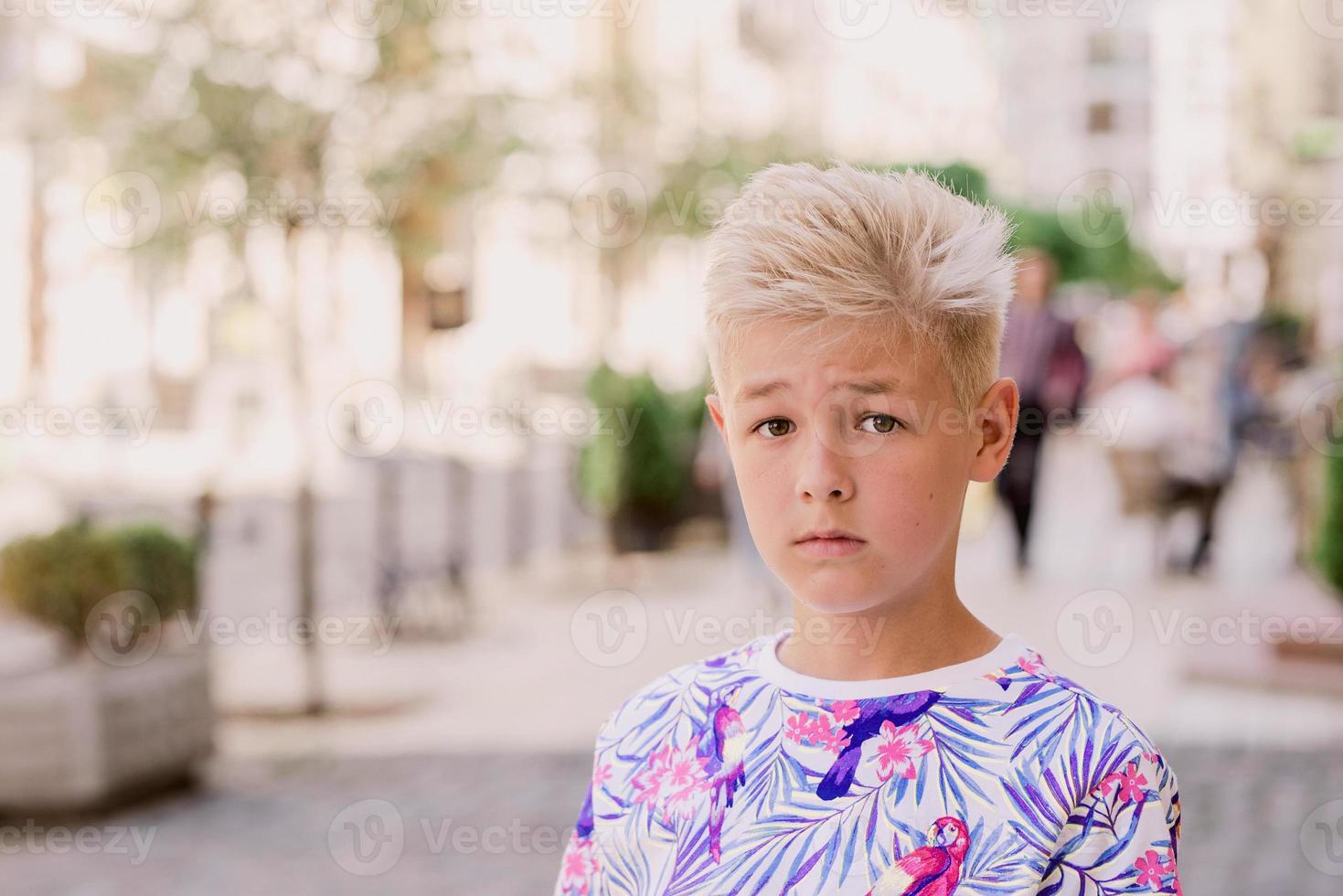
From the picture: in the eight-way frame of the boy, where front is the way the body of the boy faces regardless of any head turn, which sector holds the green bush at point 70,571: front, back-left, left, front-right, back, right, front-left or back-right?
back-right

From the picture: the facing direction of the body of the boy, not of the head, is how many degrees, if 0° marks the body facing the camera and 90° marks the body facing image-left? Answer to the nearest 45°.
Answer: approximately 0°

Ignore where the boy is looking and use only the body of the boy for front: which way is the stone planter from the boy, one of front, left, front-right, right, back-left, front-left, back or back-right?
back-right

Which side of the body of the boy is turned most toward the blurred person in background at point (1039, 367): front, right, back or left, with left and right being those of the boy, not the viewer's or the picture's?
back

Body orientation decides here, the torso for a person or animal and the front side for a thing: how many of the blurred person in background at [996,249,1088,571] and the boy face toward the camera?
2

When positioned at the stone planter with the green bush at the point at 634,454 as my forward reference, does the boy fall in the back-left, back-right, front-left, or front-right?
back-right

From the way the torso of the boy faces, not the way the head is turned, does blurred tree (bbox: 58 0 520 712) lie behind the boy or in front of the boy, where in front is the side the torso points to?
behind

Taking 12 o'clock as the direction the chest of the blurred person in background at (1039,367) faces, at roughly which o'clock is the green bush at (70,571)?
The green bush is roughly at 1 o'clock from the blurred person in background.

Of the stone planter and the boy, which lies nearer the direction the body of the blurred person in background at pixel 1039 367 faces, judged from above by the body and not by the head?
the boy
